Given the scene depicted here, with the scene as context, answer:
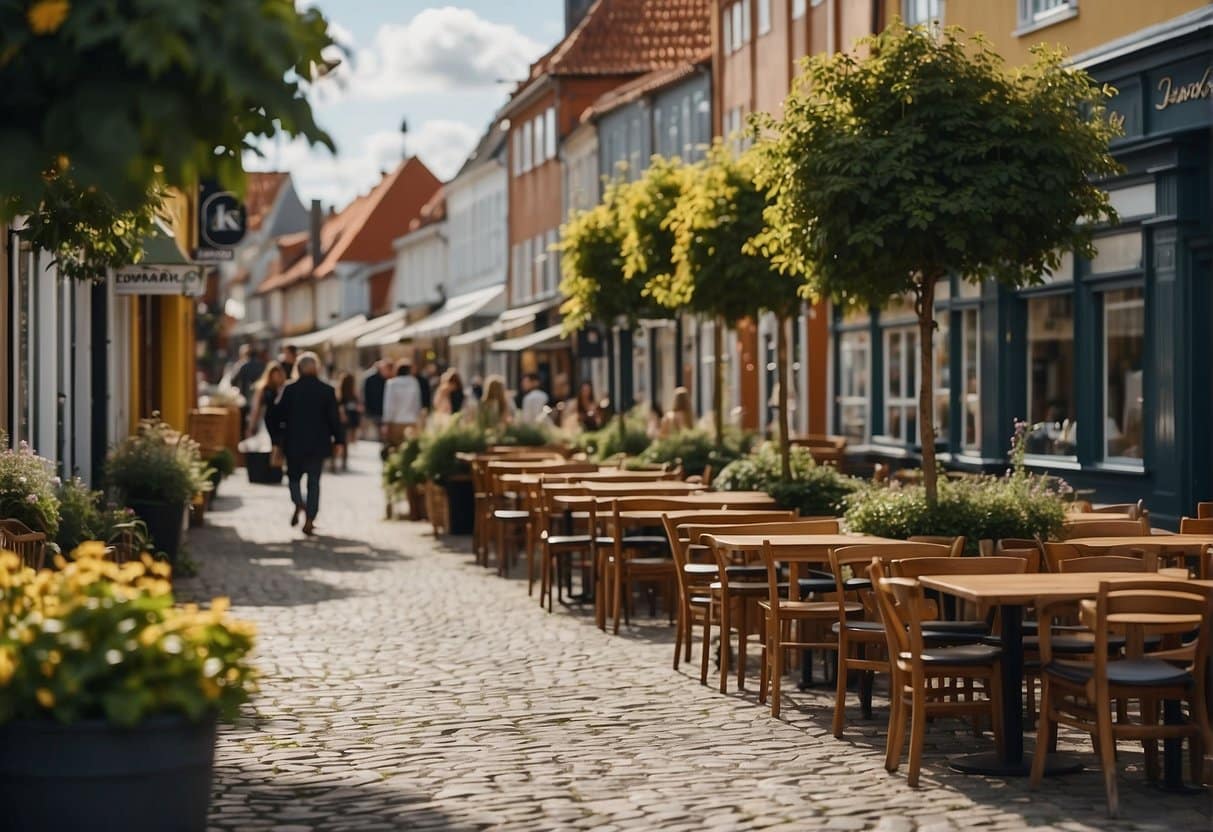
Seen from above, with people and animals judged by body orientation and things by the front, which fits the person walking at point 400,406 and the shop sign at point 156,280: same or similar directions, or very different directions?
very different directions

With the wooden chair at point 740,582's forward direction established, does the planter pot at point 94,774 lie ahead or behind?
behind

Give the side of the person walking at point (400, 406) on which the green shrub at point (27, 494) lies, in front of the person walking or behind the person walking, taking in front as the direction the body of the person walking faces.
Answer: behind

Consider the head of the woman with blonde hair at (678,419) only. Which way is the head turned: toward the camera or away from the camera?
away from the camera

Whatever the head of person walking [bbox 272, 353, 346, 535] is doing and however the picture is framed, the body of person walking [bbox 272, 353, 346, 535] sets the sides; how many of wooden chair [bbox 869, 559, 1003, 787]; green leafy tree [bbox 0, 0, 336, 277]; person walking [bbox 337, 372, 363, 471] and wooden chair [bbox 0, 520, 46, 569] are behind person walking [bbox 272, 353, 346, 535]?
3

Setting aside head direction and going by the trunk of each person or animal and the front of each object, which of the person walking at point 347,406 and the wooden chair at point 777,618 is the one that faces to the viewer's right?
the wooden chair

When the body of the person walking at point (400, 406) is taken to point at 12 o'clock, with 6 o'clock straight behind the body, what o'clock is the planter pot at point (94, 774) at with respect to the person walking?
The planter pot is roughly at 6 o'clock from the person walking.

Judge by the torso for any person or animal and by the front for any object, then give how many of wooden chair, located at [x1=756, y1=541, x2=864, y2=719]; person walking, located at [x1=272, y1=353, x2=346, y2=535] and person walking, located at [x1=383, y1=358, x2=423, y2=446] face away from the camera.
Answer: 2

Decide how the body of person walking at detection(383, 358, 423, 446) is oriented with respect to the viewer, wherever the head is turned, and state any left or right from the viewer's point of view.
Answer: facing away from the viewer

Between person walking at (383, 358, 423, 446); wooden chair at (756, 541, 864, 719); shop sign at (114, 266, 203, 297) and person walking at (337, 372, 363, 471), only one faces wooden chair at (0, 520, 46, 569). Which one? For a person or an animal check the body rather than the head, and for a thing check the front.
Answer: the shop sign

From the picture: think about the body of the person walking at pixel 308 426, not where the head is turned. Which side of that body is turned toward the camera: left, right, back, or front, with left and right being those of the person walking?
back

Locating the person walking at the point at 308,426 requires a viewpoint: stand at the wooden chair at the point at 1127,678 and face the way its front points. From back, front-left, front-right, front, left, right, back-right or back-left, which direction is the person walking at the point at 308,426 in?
front

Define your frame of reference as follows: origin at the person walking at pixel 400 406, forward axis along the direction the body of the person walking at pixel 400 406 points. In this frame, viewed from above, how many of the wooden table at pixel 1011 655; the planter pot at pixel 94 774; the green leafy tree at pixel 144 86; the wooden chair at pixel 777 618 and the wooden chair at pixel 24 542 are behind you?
5
